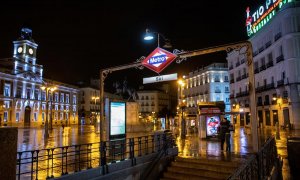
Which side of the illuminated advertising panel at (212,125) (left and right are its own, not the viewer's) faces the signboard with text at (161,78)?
front

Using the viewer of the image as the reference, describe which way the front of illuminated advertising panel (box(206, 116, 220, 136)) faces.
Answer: facing the viewer

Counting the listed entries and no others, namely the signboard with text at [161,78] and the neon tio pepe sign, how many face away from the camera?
0

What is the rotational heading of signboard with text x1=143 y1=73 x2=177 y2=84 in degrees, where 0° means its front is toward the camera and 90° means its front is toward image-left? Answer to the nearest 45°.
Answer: approximately 45°

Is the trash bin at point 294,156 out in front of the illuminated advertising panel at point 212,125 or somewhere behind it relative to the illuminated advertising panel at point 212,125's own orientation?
in front

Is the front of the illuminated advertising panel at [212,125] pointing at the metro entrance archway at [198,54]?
yes

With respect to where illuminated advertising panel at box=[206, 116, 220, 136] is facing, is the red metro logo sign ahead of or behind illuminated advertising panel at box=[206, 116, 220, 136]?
ahead

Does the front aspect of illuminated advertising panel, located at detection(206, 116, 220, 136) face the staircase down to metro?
yes

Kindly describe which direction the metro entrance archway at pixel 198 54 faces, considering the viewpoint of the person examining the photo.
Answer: facing the viewer and to the left of the viewer

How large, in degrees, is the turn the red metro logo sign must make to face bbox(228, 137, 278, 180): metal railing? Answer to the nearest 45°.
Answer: approximately 90° to its left

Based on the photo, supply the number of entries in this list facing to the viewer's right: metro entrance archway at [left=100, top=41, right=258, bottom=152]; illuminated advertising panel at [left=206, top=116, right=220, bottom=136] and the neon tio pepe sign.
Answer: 0
